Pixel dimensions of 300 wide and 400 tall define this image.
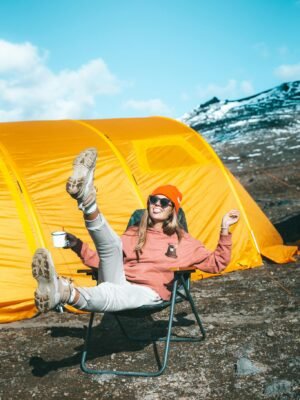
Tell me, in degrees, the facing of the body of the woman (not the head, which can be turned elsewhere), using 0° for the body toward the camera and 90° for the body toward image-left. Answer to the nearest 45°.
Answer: approximately 45°

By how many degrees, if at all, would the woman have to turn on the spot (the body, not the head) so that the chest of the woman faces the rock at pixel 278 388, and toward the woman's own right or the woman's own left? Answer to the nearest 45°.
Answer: approximately 90° to the woman's own left
